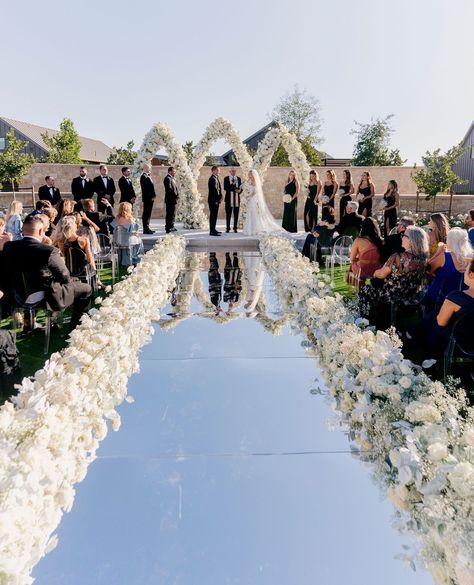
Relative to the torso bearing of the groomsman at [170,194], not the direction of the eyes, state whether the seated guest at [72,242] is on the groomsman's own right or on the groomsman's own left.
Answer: on the groomsman's own right

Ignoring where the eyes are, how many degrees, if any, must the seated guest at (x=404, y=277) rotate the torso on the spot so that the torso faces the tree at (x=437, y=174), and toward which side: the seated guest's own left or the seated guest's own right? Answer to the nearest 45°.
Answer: approximately 45° to the seated guest's own right

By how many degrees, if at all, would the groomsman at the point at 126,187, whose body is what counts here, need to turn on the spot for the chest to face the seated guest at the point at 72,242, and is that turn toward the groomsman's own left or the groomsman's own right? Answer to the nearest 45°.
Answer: approximately 45° to the groomsman's own right

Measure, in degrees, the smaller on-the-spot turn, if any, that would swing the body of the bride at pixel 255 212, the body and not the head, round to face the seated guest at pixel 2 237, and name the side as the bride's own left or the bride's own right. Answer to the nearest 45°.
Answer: approximately 90° to the bride's own left

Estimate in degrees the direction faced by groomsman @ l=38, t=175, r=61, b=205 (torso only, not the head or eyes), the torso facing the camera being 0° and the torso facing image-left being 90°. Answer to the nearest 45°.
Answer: approximately 315°

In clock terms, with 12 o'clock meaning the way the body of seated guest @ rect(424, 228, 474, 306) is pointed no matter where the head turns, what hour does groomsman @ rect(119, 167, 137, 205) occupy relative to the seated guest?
The groomsman is roughly at 12 o'clock from the seated guest.

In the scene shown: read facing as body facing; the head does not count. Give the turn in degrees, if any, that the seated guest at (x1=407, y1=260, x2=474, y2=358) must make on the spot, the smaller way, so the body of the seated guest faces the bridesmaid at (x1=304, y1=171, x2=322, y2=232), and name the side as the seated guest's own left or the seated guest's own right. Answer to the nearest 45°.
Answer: approximately 45° to the seated guest's own right

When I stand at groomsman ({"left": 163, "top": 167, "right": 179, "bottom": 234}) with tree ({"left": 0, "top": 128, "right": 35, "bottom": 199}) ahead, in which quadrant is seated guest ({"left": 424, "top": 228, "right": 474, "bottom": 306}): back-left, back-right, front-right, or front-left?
back-left

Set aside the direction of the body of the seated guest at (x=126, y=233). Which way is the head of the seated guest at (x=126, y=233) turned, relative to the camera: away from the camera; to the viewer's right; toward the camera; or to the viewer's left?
away from the camera

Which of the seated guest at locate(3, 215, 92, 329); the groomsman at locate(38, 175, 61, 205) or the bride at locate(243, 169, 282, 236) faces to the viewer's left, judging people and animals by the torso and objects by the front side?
the bride

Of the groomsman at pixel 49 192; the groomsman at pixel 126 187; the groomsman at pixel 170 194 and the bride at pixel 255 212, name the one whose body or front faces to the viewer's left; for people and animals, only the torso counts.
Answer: the bride

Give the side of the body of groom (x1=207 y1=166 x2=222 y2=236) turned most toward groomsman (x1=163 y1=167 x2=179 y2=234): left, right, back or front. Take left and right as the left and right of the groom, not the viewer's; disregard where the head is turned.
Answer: back

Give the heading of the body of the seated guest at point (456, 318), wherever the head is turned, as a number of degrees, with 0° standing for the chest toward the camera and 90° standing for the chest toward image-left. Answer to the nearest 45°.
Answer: approximately 135°
